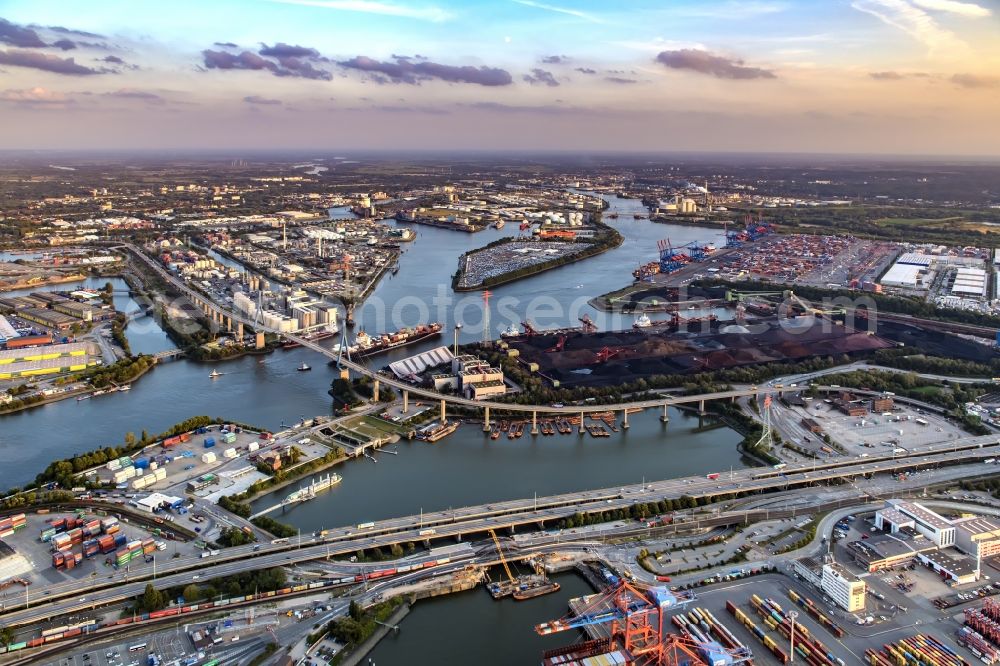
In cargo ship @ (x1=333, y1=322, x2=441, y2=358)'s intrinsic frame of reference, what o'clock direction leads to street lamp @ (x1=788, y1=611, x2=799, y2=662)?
The street lamp is roughly at 4 o'clock from the cargo ship.

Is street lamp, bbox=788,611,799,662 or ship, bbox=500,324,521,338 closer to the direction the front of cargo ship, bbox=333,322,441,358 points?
the ship

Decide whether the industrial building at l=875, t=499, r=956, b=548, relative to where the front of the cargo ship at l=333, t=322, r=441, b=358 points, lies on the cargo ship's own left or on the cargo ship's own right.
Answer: on the cargo ship's own right

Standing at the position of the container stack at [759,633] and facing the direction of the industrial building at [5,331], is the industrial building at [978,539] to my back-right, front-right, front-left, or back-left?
back-right

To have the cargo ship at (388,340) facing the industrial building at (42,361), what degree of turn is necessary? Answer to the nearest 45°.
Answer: approximately 135° to its left

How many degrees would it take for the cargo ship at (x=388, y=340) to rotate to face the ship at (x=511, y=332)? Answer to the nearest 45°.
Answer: approximately 45° to its right

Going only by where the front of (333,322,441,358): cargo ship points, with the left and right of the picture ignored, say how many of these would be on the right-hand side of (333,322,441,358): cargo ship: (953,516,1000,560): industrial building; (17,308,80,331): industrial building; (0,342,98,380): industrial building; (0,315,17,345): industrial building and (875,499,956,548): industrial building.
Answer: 2

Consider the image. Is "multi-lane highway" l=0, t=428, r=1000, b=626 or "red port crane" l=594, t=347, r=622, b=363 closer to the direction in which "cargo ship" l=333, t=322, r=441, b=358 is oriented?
the red port crane

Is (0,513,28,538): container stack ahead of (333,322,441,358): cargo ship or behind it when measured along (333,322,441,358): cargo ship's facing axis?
behind

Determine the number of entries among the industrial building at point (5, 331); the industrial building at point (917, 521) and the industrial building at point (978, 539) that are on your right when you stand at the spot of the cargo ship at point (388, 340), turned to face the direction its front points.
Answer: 2

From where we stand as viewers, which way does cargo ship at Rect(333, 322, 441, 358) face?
facing away from the viewer and to the right of the viewer

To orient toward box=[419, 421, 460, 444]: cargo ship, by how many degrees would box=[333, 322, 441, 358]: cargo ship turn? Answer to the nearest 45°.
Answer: approximately 135° to its right

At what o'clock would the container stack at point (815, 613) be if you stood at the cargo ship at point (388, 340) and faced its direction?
The container stack is roughly at 4 o'clock from the cargo ship.

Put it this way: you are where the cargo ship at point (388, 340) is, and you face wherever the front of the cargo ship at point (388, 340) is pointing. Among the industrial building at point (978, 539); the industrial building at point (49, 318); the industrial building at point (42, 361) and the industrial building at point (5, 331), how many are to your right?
1

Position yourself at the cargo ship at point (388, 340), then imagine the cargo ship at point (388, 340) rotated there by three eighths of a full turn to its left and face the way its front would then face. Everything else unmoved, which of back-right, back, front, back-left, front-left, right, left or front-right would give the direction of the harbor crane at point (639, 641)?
left
